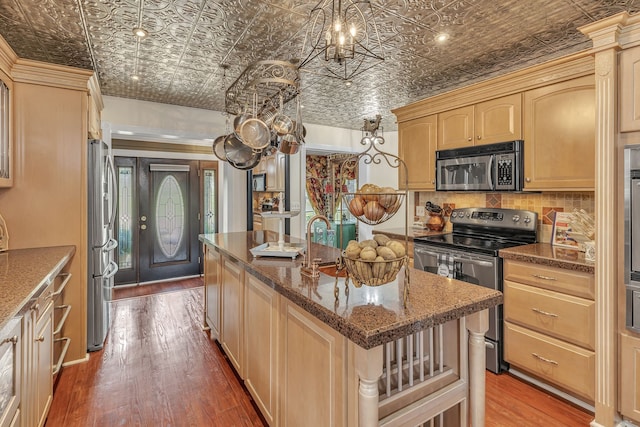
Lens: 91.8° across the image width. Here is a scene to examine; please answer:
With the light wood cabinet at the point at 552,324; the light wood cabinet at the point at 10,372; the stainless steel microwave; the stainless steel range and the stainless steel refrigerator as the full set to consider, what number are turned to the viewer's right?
2

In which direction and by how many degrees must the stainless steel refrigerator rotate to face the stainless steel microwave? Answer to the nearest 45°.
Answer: approximately 45° to its right

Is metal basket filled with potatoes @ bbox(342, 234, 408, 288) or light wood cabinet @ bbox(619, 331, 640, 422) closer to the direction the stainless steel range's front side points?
the metal basket filled with potatoes

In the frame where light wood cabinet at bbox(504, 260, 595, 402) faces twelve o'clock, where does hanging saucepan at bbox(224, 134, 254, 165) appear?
The hanging saucepan is roughly at 1 o'clock from the light wood cabinet.

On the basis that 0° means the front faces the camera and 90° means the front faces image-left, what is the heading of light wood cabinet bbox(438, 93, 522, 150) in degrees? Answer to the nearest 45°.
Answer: approximately 45°

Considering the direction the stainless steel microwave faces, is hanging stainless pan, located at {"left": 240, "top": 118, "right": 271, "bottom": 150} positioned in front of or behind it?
in front

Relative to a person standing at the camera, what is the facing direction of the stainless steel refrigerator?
facing to the right of the viewer

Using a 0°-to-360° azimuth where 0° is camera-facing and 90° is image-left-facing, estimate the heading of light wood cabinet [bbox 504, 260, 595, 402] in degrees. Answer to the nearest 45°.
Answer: approximately 45°

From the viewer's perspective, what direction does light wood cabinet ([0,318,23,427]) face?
to the viewer's right

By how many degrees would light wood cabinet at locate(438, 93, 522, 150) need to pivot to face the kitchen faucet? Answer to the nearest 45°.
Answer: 0° — it already faces it

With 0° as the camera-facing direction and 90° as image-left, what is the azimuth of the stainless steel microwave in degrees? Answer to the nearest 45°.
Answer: approximately 45°

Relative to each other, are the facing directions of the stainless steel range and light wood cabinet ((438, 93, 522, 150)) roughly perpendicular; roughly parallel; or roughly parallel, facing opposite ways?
roughly parallel
